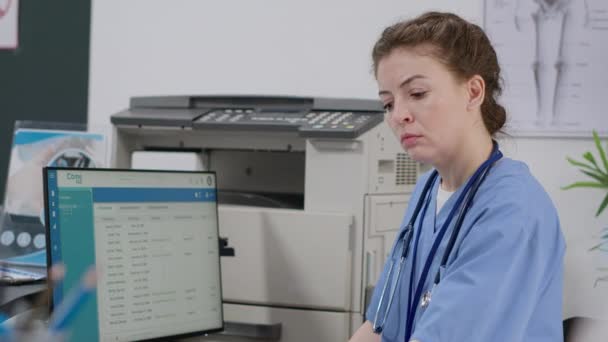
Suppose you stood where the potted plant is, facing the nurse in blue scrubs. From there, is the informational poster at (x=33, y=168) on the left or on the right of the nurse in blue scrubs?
right

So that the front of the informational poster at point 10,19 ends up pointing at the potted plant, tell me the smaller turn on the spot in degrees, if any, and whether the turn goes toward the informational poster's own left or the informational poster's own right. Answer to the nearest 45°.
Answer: approximately 45° to the informational poster's own left

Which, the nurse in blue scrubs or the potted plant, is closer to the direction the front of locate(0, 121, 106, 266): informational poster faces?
the nurse in blue scrubs

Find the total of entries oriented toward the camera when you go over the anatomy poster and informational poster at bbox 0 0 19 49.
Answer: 2

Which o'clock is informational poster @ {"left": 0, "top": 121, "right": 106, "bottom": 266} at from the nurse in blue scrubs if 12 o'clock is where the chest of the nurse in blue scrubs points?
The informational poster is roughly at 2 o'clock from the nurse in blue scrubs.

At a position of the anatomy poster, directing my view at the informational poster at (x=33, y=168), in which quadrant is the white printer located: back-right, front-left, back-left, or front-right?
front-left

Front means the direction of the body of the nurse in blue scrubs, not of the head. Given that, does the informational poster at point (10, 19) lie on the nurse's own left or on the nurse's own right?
on the nurse's own right

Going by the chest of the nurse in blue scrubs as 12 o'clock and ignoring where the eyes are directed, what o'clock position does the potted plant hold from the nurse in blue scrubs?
The potted plant is roughly at 5 o'clock from the nurse in blue scrubs.

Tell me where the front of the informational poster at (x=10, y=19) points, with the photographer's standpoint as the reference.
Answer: facing the viewer

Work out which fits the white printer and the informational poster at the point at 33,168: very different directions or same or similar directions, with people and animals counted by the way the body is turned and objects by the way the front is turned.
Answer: same or similar directions

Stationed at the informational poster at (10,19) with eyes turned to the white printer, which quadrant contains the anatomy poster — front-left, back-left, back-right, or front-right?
front-left

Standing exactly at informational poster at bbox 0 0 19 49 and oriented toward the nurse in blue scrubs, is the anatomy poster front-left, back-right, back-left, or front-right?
front-left

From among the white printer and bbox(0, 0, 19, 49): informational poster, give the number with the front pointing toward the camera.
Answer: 2

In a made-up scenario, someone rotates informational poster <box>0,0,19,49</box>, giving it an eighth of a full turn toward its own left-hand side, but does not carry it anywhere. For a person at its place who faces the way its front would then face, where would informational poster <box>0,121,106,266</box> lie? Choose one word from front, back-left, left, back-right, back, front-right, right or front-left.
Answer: front-right

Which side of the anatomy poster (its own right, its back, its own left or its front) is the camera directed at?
front

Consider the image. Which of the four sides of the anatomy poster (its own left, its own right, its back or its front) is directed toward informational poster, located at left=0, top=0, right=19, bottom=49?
right

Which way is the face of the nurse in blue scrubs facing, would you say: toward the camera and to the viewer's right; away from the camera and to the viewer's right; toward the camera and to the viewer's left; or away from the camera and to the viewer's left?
toward the camera and to the viewer's left
